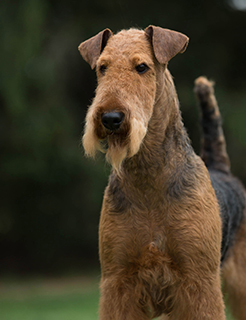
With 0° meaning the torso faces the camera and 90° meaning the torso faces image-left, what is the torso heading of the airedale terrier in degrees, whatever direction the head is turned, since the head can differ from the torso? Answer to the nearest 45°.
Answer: approximately 45°
